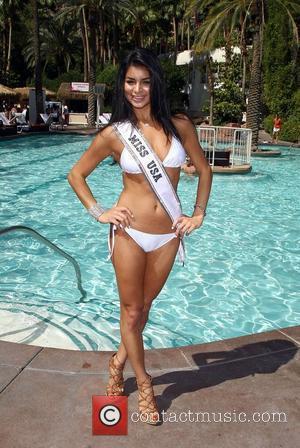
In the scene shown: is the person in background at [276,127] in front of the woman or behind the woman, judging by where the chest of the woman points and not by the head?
behind

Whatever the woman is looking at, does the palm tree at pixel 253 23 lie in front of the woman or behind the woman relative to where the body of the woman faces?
behind

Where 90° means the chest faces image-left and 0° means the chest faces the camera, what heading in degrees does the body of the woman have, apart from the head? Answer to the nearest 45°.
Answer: approximately 0°

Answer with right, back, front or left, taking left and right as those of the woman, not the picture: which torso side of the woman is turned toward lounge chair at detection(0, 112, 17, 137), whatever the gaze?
back

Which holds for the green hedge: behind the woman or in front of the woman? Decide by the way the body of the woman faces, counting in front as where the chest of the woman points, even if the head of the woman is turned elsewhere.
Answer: behind

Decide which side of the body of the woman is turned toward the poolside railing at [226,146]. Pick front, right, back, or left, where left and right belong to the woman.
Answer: back

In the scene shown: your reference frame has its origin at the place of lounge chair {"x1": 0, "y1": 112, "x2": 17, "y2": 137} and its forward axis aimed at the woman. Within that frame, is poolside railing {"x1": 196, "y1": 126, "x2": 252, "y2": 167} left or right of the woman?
left
